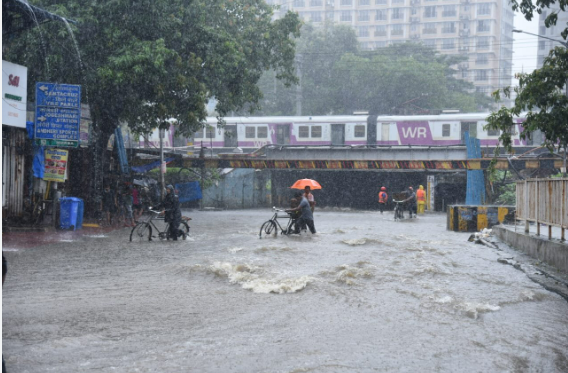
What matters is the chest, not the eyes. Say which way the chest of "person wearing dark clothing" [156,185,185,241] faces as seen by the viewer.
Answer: to the viewer's left

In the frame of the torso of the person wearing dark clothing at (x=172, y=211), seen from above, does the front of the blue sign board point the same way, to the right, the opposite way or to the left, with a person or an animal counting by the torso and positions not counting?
to the left

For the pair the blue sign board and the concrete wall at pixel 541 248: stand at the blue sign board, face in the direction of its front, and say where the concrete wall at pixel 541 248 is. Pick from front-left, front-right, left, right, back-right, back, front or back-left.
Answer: front-left

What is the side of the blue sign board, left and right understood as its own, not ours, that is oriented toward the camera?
front

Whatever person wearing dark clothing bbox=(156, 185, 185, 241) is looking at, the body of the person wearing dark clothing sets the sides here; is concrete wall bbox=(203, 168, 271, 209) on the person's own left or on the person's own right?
on the person's own right

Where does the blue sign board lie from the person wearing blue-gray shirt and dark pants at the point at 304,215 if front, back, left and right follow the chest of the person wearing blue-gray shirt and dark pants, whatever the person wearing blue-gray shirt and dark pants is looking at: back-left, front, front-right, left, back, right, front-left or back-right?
front

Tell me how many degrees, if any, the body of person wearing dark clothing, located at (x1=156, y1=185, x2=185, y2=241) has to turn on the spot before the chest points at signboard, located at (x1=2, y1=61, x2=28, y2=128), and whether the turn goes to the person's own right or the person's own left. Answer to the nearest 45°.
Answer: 0° — they already face it

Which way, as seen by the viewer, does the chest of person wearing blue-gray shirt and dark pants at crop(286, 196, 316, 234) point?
to the viewer's left

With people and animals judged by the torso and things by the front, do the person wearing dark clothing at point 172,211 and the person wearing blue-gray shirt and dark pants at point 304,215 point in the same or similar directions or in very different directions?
same or similar directions

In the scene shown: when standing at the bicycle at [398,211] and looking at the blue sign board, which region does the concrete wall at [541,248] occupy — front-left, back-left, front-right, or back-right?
front-left

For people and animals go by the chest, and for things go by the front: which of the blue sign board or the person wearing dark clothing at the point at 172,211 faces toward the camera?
the blue sign board
